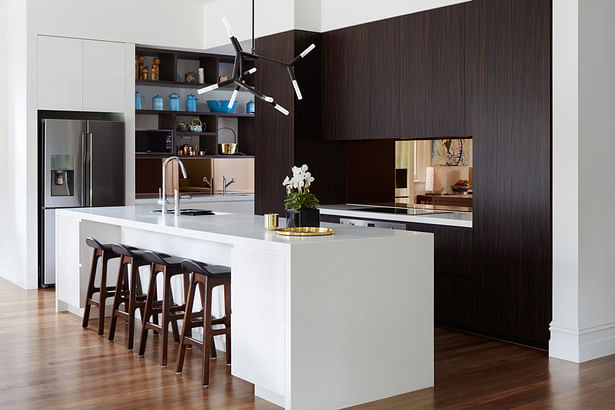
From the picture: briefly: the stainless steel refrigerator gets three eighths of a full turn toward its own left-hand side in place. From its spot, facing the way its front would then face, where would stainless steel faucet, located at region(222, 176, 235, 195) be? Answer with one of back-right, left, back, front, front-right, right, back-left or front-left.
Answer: front

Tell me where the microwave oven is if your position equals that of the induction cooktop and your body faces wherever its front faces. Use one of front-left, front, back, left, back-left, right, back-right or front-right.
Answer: right

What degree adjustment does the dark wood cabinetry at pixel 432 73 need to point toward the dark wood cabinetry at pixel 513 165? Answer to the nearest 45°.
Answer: approximately 90° to its left

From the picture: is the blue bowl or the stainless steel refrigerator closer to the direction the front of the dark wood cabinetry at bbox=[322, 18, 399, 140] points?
the stainless steel refrigerator

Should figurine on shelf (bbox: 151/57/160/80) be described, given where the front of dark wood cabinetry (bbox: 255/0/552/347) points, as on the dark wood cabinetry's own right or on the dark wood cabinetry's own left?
on the dark wood cabinetry's own right

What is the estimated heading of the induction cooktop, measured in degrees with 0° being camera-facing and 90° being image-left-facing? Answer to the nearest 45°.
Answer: approximately 45°

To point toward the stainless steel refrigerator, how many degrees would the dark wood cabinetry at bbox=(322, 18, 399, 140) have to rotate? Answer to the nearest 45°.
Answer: approximately 45° to its right

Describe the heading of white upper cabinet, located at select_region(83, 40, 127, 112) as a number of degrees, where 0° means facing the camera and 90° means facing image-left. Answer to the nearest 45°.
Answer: approximately 0°

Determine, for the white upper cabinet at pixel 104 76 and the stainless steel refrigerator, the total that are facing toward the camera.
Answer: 2

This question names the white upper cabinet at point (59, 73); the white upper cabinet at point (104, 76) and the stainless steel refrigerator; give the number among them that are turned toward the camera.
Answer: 3
